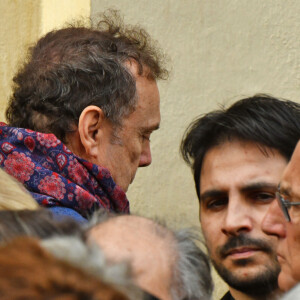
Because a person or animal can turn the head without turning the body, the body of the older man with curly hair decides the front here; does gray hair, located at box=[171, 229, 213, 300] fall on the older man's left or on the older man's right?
on the older man's right

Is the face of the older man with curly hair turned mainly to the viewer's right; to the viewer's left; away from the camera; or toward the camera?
to the viewer's right

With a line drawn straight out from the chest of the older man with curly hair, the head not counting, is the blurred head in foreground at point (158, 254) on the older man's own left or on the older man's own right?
on the older man's own right
